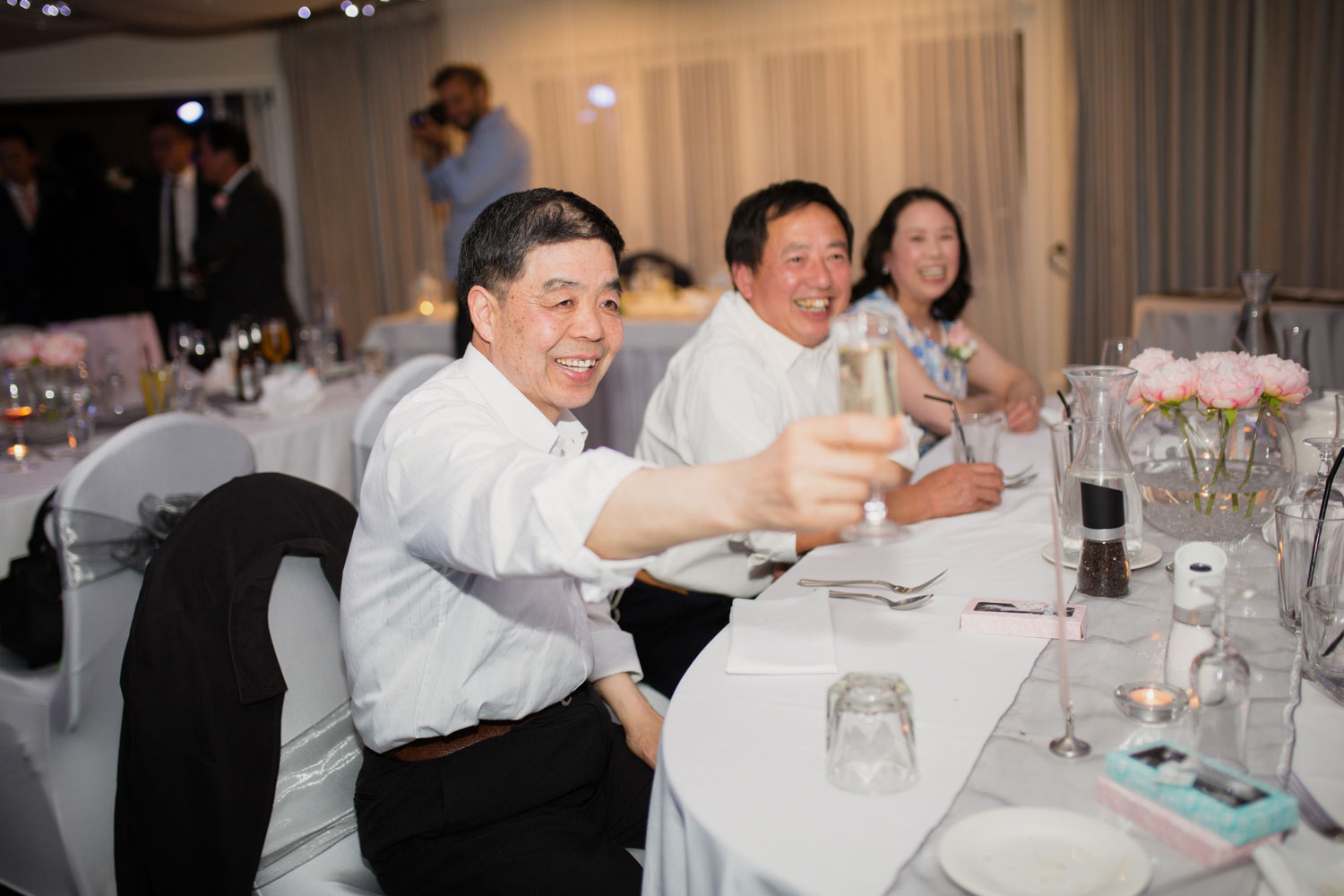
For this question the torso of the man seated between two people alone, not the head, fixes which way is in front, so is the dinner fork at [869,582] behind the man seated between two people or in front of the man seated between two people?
in front

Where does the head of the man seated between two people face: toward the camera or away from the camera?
toward the camera

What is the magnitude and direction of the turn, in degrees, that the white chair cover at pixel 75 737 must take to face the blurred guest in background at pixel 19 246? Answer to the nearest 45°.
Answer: approximately 45° to its right

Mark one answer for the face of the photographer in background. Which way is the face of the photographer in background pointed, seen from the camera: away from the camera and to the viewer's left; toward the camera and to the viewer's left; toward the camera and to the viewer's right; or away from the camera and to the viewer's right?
toward the camera and to the viewer's left

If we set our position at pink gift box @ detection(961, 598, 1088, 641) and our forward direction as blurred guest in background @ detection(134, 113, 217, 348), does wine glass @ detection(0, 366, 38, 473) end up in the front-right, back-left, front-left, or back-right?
front-left

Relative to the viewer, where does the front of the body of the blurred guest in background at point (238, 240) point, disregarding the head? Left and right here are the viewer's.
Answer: facing to the left of the viewer

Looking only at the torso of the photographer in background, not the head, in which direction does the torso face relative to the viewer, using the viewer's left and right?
facing the viewer and to the left of the viewer

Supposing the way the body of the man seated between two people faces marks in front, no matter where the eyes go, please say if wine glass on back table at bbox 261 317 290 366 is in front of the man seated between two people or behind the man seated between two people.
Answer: behind
